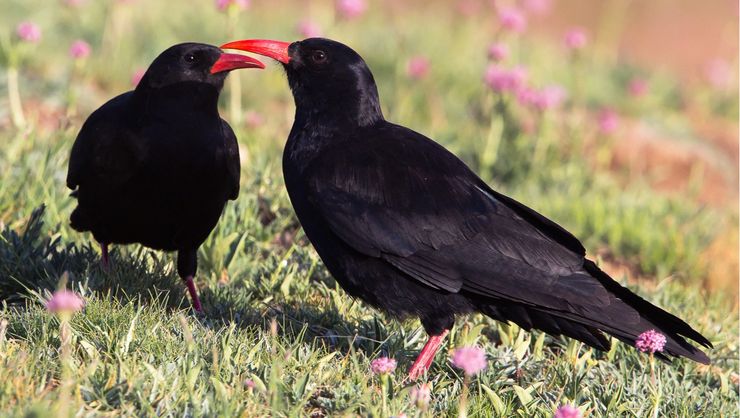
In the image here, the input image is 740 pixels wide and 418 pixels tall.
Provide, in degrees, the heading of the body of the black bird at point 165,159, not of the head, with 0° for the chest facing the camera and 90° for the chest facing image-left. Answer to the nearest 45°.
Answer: approximately 315°

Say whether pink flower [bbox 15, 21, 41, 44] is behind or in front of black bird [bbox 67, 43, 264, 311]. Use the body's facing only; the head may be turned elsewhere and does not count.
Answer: behind

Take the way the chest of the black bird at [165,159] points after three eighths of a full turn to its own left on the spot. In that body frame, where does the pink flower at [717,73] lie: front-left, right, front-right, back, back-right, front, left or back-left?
front-right

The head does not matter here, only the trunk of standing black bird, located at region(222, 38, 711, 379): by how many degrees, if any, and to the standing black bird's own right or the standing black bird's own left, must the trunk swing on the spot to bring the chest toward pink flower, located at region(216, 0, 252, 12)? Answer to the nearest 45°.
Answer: approximately 45° to the standing black bird's own right

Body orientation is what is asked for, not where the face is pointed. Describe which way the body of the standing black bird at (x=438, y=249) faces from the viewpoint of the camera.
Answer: to the viewer's left

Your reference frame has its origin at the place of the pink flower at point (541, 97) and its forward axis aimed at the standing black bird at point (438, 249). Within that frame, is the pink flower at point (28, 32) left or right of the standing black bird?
right

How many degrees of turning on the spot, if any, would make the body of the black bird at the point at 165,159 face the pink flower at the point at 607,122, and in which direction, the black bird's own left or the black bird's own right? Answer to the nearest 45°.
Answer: approximately 90° to the black bird's own left

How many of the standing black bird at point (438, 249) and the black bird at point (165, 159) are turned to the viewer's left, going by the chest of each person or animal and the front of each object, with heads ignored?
1

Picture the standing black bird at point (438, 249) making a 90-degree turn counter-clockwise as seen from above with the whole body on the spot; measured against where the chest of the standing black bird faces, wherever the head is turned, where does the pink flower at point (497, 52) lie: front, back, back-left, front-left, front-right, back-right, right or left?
back

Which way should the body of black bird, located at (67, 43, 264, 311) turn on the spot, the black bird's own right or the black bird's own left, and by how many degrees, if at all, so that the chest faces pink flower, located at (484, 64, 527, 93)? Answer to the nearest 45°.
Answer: approximately 90° to the black bird's own left

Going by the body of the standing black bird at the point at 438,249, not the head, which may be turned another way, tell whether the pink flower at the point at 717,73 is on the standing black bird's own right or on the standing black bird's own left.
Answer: on the standing black bird's own right

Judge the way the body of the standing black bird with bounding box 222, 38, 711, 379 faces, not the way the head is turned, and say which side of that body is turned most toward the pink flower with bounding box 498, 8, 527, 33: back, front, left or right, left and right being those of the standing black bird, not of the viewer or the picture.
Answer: right

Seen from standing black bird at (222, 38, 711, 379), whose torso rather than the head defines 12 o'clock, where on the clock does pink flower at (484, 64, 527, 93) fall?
The pink flower is roughly at 3 o'clock from the standing black bird.
